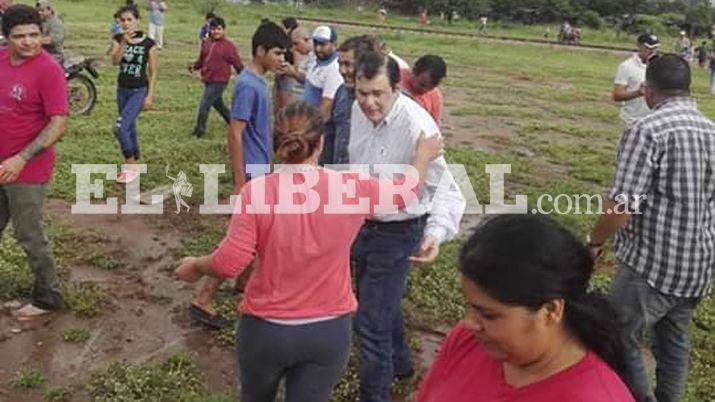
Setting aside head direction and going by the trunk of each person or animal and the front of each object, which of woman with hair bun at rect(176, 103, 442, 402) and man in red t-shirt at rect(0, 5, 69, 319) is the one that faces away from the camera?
the woman with hair bun

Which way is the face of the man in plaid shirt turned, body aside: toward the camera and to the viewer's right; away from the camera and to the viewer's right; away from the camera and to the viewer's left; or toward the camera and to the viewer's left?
away from the camera and to the viewer's left

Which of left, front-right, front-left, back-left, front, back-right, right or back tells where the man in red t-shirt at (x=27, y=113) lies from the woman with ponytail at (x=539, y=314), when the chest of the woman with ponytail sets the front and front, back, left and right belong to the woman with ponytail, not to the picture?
right

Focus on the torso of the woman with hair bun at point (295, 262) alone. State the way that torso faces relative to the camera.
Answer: away from the camera

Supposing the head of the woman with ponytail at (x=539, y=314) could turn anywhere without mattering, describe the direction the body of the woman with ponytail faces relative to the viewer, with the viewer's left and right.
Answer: facing the viewer and to the left of the viewer

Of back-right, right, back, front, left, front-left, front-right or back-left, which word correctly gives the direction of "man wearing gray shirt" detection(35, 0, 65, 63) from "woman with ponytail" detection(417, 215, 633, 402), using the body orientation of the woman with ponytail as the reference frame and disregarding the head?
right

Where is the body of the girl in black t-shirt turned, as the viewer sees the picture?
toward the camera

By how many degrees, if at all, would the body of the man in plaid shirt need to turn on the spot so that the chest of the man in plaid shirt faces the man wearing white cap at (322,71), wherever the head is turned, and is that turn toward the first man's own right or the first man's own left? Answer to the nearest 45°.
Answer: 0° — they already face them

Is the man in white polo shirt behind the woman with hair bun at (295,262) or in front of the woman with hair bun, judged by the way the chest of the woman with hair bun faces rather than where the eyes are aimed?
in front

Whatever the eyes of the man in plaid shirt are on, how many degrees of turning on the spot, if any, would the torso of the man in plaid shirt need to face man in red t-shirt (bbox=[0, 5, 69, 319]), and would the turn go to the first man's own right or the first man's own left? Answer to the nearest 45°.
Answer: approximately 45° to the first man's own left

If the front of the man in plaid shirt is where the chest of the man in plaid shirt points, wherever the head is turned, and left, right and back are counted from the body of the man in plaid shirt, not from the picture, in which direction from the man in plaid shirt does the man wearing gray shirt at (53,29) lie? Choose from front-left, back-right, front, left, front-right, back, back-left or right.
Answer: front

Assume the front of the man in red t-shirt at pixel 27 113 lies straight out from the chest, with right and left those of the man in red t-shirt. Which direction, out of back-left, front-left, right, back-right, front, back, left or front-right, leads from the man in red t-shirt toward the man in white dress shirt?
left

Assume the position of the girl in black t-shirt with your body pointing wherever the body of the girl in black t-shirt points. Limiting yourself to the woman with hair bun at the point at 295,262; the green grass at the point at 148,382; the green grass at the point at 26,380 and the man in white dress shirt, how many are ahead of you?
4
